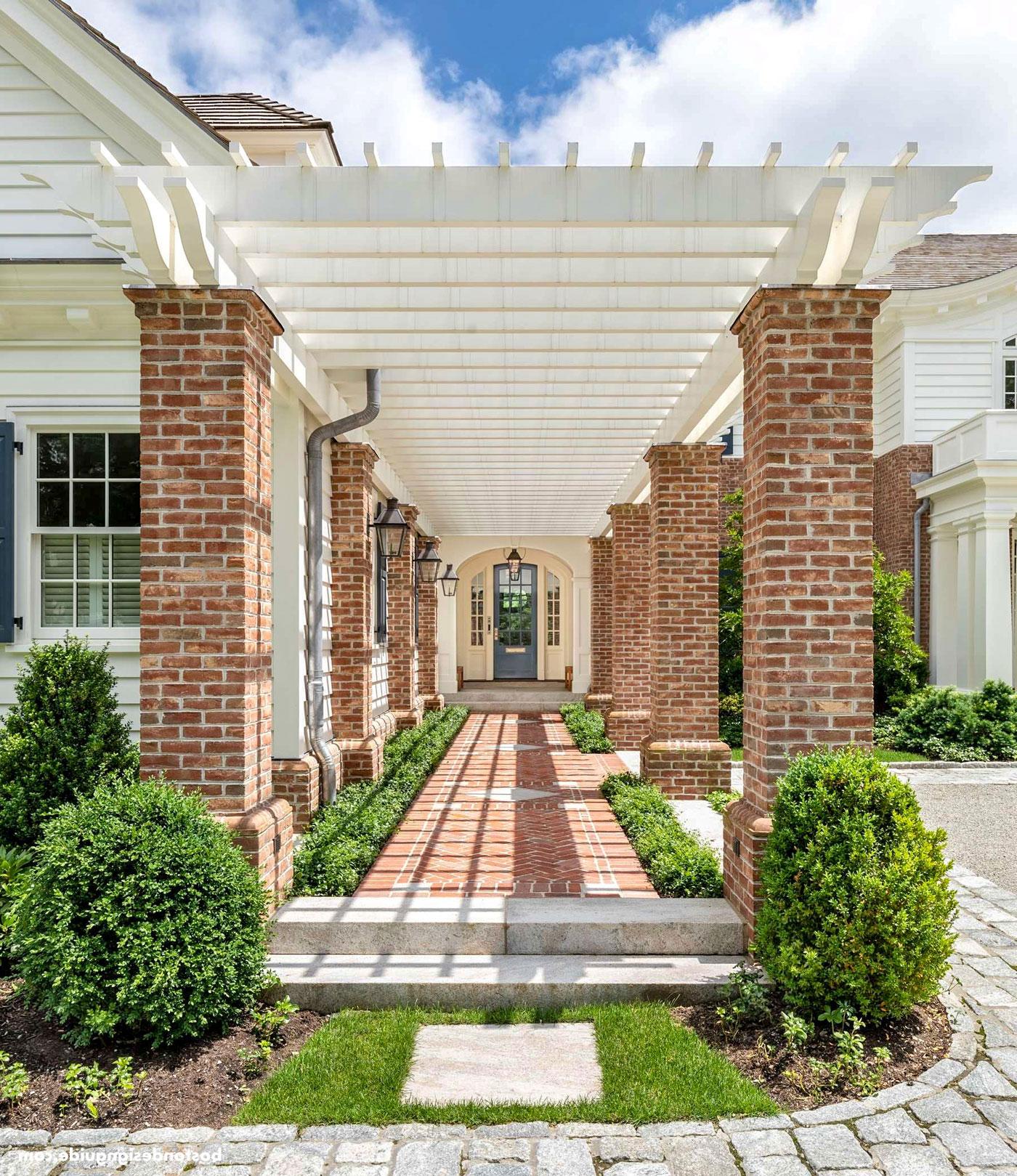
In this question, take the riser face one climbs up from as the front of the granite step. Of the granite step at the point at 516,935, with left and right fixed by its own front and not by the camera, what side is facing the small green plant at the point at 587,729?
back

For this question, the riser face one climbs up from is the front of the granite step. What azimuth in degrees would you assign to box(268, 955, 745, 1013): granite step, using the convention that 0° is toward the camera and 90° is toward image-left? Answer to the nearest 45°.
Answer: approximately 0°

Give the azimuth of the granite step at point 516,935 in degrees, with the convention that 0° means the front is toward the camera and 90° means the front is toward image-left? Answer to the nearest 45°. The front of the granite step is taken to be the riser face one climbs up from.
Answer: approximately 0°

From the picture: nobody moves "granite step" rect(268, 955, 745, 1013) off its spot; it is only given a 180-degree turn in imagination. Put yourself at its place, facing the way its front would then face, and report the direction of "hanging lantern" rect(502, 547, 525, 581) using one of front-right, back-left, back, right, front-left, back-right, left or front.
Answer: front

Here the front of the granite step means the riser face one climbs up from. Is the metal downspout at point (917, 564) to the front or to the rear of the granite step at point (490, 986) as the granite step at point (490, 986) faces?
to the rear

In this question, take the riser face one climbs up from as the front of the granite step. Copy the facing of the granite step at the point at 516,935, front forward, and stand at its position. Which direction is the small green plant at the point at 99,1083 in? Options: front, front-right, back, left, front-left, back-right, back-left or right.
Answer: front-right

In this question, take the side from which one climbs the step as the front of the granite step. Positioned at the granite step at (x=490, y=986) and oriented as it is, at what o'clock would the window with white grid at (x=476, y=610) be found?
The window with white grid is roughly at 6 o'clock from the granite step.

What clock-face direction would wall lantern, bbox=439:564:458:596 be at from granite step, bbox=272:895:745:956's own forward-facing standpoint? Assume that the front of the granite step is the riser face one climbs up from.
The wall lantern is roughly at 6 o'clock from the granite step.

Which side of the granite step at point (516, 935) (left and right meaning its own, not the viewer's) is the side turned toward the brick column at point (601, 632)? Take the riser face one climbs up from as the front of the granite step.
back

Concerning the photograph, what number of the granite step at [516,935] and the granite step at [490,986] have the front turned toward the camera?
2
